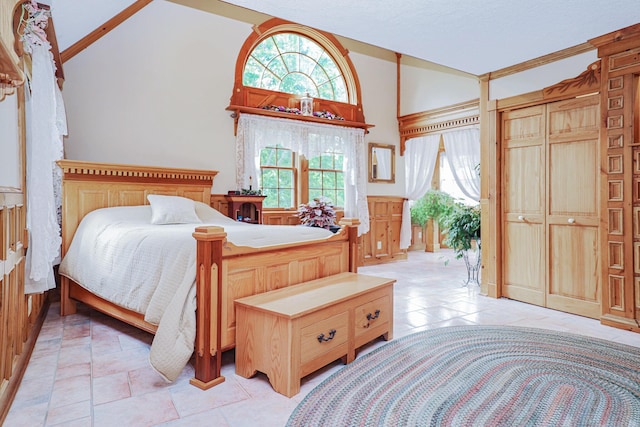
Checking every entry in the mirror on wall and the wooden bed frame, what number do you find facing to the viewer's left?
0

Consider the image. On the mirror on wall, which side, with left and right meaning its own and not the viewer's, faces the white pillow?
right

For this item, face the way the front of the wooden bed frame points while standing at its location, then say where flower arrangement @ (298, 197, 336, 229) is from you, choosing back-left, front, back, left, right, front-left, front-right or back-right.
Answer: left

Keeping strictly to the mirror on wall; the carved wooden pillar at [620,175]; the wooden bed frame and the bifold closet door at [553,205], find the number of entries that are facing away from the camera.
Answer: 0

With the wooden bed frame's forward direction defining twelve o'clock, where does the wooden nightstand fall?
The wooden nightstand is roughly at 8 o'clock from the wooden bed frame.

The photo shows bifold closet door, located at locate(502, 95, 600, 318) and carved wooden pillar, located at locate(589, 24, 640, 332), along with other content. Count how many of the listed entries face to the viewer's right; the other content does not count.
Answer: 0

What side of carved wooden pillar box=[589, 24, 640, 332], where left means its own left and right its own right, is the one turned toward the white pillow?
front

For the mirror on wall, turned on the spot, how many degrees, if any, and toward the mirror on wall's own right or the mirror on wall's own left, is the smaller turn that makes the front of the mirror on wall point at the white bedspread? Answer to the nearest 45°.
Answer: approximately 45° to the mirror on wall's own right

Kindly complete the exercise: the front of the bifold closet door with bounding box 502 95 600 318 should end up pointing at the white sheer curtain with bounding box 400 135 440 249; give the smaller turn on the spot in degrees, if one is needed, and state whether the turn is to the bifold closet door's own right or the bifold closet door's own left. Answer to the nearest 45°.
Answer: approximately 90° to the bifold closet door's own right

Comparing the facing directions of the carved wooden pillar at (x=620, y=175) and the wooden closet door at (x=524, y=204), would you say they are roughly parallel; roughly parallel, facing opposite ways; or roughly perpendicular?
roughly parallel

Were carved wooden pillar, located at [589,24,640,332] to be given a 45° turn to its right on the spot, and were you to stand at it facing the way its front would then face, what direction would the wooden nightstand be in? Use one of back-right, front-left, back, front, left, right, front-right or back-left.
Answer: front

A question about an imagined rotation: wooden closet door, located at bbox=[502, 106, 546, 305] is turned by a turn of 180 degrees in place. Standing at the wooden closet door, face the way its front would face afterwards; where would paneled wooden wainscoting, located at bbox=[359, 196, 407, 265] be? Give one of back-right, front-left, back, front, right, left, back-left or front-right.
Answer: left

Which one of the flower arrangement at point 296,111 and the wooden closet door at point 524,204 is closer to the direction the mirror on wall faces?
the wooden closet door

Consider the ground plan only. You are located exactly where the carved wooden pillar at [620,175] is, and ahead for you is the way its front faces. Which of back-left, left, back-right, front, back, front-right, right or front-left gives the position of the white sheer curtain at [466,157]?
right

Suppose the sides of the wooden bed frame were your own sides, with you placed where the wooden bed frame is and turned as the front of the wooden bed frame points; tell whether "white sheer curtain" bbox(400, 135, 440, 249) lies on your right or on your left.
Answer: on your left

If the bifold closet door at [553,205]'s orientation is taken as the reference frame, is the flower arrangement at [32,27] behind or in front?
in front

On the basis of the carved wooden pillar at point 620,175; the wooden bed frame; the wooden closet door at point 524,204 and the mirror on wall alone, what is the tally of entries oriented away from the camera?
0

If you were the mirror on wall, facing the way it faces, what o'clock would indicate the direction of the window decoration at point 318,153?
The window decoration is roughly at 3 o'clock from the mirror on wall.

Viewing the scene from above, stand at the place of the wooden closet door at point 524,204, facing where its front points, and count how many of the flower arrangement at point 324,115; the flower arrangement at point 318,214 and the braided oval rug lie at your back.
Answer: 0

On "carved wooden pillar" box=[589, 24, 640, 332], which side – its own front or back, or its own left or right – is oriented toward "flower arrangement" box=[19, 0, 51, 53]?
front

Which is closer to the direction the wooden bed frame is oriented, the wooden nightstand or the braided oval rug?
the braided oval rug
